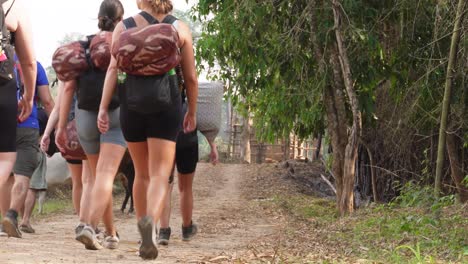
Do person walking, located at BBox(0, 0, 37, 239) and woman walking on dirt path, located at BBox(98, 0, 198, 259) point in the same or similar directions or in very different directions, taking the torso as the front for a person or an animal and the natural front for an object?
same or similar directions

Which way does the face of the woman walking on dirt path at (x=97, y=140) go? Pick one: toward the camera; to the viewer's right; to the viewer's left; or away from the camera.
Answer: away from the camera

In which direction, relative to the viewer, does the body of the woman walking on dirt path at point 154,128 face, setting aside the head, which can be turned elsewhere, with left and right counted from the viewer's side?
facing away from the viewer

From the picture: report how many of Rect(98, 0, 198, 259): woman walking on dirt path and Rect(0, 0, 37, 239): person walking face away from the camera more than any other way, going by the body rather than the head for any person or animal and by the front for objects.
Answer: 2

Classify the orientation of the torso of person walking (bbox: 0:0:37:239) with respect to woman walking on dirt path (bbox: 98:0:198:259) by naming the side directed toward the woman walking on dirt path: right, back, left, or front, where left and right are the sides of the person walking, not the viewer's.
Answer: right

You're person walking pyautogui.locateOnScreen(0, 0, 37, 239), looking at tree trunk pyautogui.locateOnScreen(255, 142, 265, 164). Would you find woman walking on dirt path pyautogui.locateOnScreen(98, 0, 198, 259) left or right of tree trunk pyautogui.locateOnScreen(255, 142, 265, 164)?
right

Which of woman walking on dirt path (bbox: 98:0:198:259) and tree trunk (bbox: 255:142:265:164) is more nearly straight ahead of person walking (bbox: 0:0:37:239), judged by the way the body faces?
the tree trunk

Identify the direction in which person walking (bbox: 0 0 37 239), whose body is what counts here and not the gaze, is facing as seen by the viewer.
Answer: away from the camera
